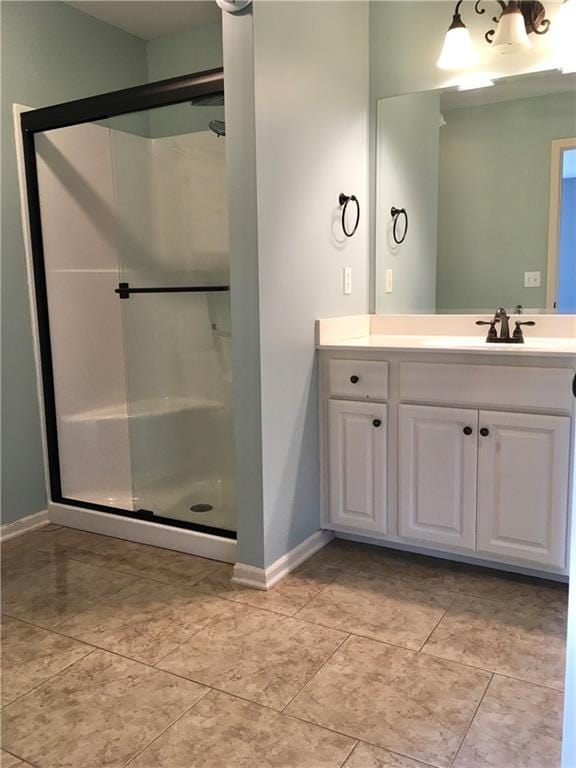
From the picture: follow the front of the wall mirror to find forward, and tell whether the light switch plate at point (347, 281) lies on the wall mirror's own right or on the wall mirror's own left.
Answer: on the wall mirror's own right

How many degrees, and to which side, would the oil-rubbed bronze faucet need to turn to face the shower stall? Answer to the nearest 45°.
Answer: approximately 90° to its right

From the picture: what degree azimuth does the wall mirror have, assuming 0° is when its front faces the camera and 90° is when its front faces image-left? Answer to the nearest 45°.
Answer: approximately 0°

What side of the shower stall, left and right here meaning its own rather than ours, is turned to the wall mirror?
left

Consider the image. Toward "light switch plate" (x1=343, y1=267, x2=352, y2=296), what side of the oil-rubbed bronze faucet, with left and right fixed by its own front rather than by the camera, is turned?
right

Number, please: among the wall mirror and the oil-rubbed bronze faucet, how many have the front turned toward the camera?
2

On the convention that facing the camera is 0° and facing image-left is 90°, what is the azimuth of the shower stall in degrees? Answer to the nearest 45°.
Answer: approximately 45°
